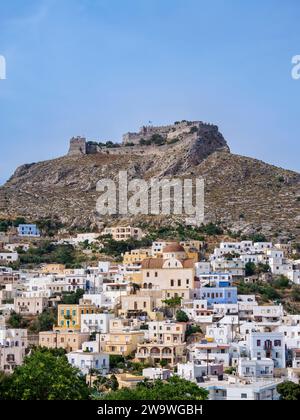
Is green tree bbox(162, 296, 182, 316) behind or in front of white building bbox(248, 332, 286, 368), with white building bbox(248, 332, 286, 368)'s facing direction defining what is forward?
behind

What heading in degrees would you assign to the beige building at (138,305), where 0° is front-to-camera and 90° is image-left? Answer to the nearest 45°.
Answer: approximately 0°

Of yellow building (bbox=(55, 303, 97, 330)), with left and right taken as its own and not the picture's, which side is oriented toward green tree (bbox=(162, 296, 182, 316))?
left

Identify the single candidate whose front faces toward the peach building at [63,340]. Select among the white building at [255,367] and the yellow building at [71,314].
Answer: the yellow building at [71,314]

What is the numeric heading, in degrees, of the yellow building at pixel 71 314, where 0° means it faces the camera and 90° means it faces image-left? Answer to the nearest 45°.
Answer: approximately 0°

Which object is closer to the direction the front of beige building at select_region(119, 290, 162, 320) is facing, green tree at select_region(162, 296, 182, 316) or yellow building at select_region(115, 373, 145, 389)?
the yellow building
